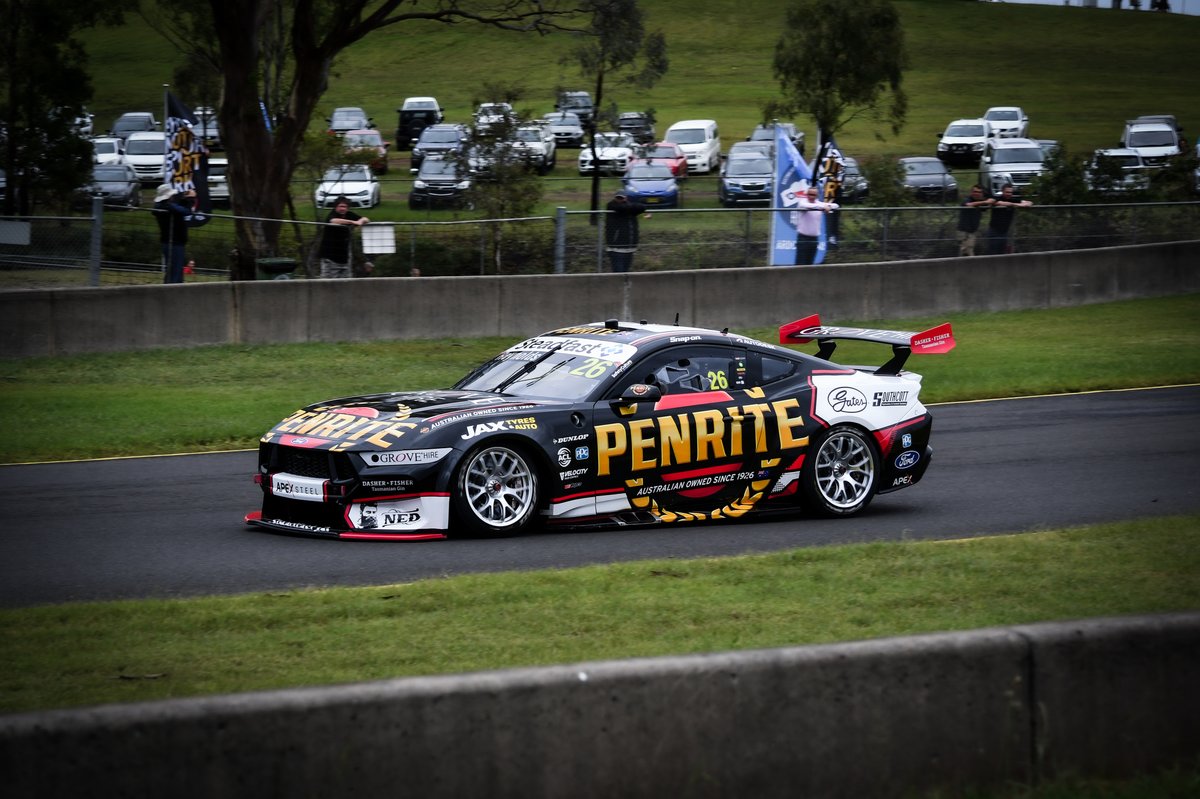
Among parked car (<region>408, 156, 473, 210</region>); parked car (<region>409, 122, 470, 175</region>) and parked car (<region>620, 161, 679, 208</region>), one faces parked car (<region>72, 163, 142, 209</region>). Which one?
parked car (<region>409, 122, 470, 175</region>)

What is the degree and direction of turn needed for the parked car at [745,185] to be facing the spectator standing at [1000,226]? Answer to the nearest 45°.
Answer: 0° — it already faces them

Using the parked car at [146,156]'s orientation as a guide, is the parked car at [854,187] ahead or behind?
ahead

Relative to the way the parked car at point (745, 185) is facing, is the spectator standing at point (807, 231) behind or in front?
in front

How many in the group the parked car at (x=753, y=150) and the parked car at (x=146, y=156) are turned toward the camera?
2

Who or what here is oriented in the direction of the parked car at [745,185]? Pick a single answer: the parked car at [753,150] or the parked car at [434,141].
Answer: the parked car at [753,150]

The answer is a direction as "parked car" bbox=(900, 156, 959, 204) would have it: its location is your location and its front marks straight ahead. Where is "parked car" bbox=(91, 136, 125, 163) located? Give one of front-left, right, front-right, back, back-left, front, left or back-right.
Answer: right

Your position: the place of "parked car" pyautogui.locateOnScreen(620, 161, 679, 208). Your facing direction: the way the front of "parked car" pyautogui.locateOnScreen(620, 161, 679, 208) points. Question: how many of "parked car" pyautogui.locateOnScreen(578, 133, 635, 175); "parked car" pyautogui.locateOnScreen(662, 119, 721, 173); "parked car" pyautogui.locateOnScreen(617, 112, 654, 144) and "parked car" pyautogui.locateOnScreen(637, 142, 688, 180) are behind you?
4

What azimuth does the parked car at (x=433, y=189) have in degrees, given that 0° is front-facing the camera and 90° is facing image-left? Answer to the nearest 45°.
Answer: approximately 0°

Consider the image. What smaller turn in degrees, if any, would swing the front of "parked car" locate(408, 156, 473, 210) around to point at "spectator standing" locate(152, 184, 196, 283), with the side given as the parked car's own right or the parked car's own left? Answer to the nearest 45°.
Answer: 0° — it already faces them
